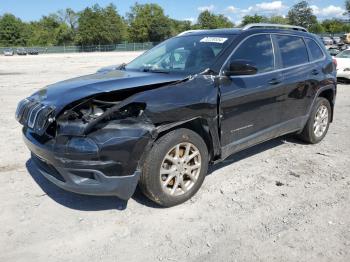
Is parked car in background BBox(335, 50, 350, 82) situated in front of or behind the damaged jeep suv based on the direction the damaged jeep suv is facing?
behind

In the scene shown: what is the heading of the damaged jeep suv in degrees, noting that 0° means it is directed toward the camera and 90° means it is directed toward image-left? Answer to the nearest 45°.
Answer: approximately 45°
